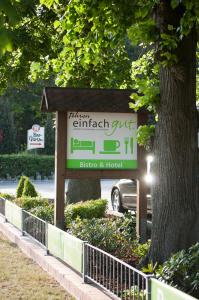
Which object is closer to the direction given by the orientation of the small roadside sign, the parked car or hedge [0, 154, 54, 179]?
the parked car

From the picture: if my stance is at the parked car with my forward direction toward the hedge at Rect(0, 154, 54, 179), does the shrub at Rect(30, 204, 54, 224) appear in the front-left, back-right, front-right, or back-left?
back-left

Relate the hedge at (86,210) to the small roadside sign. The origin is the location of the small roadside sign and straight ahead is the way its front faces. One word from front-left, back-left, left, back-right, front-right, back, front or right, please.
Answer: front

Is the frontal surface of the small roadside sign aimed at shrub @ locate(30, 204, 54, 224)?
yes

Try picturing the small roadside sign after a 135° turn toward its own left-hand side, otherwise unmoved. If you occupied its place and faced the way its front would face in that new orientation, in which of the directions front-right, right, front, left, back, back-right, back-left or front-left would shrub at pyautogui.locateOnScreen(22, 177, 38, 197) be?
back-right

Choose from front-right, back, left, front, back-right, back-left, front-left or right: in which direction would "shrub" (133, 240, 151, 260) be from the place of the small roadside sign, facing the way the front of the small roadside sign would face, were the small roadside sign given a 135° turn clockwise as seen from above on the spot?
back-left

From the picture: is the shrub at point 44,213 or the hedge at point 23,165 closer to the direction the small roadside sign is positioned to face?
the shrub

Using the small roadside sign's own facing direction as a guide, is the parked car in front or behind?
in front

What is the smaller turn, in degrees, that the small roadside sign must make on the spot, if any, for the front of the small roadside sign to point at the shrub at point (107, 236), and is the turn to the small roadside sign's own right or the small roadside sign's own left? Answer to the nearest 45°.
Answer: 0° — it already faces it

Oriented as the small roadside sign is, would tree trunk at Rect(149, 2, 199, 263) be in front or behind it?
in front

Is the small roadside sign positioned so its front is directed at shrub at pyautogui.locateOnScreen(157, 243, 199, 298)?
yes

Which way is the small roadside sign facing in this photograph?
toward the camera
